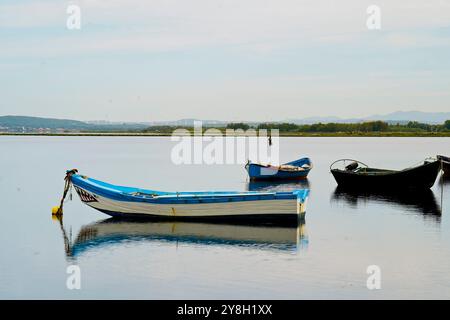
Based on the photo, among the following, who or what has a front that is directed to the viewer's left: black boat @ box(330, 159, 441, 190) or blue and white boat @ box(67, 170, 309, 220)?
the blue and white boat

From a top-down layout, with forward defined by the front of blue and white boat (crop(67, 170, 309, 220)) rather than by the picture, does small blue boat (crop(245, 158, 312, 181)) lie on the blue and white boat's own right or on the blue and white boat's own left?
on the blue and white boat's own right

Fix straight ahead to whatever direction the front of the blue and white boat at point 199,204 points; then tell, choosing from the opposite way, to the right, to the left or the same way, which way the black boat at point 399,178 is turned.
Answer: the opposite way

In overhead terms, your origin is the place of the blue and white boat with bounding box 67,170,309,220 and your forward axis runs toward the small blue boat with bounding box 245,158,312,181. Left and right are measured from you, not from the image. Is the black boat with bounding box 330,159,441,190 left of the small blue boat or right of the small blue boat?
right

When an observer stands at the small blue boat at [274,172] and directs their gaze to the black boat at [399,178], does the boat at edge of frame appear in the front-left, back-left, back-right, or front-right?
front-left

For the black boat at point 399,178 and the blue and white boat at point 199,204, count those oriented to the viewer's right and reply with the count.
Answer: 1

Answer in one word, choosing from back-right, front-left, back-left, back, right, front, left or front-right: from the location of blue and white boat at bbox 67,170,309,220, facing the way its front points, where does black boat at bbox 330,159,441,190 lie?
back-right

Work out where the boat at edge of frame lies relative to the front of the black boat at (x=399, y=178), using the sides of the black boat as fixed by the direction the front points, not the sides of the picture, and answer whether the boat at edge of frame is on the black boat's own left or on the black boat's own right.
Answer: on the black boat's own left

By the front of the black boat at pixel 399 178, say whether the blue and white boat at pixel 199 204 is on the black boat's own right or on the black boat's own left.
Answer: on the black boat's own right

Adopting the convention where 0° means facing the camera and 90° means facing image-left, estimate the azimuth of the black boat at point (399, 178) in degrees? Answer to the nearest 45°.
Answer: approximately 270°

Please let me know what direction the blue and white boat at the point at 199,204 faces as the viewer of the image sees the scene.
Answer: facing to the left of the viewer

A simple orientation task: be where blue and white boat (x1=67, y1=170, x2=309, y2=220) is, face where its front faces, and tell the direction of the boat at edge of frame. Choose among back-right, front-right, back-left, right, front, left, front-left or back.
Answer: back-right

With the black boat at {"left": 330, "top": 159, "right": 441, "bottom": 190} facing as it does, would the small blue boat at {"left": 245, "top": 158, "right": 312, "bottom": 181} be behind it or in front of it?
behind

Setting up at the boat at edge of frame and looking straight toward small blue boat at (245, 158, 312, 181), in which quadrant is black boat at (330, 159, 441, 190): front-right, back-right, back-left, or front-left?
front-left
